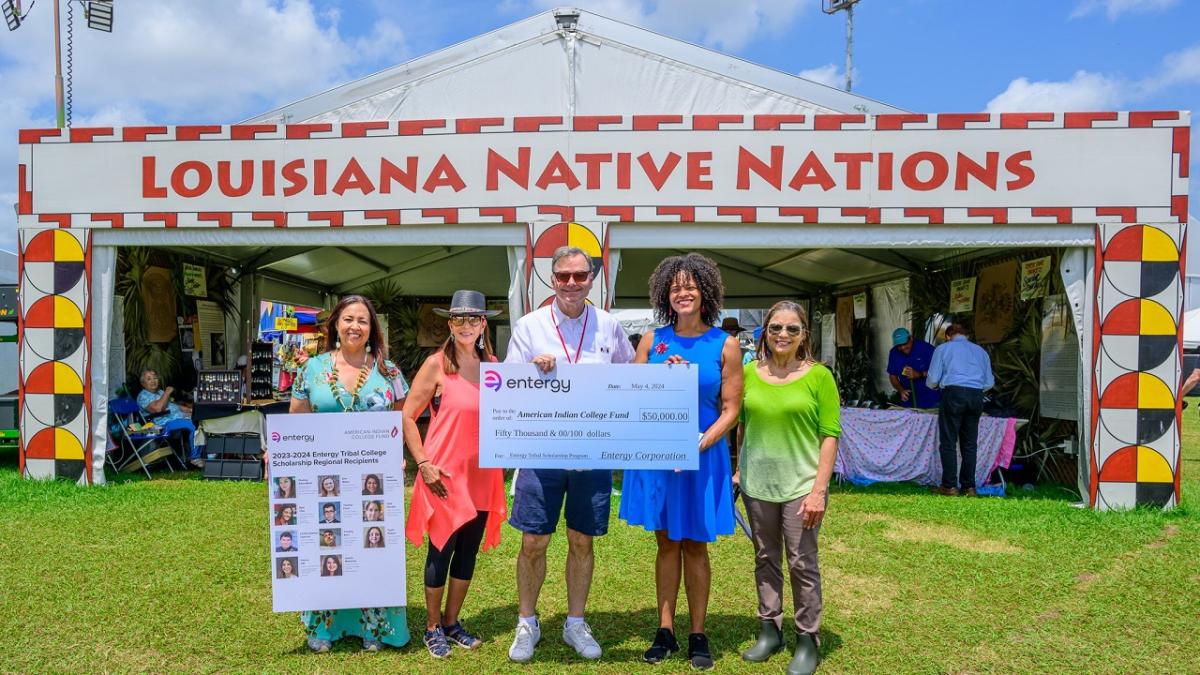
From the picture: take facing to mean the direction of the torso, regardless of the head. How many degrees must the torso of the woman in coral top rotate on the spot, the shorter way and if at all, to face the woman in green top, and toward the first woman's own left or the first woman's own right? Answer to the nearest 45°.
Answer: approximately 45° to the first woman's own left

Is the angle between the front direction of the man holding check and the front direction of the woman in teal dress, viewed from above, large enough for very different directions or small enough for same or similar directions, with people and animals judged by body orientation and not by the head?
same or similar directions

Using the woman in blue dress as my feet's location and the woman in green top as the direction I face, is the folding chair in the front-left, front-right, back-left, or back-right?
back-left

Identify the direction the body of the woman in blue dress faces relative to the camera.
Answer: toward the camera

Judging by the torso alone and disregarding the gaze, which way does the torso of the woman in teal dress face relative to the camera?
toward the camera

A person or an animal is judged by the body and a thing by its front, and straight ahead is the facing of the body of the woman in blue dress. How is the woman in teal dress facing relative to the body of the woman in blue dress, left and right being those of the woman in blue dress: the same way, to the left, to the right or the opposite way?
the same way

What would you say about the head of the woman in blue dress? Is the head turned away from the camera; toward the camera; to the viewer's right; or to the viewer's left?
toward the camera

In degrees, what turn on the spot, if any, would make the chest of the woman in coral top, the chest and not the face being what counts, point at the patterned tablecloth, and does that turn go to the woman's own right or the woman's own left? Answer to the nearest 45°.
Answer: approximately 90° to the woman's own left

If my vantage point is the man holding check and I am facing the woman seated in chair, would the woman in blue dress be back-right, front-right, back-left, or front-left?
back-right

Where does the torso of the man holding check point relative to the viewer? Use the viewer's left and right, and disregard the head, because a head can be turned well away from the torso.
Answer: facing the viewer

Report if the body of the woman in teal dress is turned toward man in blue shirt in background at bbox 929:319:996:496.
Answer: no

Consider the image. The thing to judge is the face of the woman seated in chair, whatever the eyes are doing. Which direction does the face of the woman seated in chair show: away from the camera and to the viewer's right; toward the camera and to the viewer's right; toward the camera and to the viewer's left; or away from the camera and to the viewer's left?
toward the camera and to the viewer's right

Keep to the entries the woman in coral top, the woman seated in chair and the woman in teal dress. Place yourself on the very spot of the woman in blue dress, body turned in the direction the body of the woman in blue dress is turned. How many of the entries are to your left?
0

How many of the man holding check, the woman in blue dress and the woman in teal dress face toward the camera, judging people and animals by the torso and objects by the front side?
3

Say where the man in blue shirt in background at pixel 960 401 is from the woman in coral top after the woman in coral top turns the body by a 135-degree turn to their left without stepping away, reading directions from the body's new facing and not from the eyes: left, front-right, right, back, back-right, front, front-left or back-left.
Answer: front-right

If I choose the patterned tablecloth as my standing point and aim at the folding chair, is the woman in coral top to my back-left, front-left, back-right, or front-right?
front-left

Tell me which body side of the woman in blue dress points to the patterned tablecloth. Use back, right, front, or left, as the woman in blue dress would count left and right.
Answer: back

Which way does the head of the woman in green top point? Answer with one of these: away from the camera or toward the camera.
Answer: toward the camera

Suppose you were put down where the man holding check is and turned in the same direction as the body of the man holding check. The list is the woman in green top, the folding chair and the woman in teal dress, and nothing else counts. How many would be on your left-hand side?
1

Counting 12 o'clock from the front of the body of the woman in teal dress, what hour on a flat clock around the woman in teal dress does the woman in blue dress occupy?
The woman in blue dress is roughly at 10 o'clock from the woman in teal dress.
